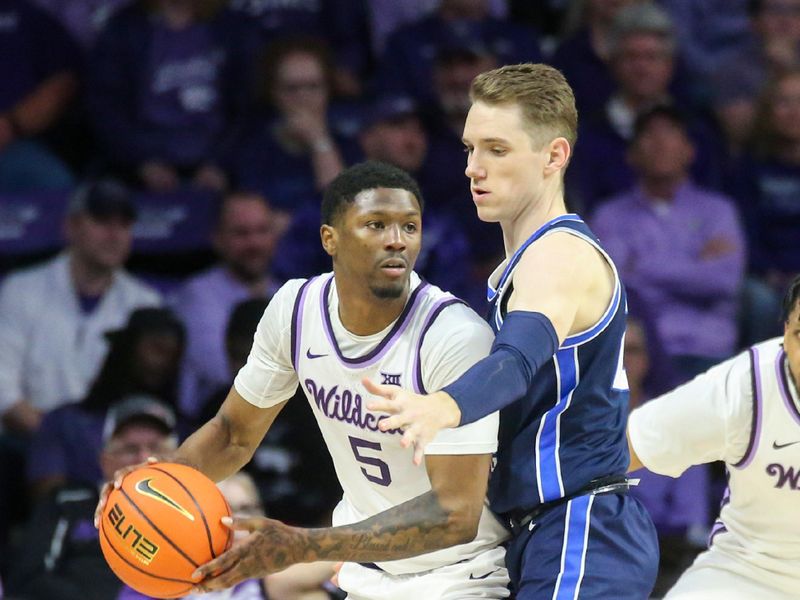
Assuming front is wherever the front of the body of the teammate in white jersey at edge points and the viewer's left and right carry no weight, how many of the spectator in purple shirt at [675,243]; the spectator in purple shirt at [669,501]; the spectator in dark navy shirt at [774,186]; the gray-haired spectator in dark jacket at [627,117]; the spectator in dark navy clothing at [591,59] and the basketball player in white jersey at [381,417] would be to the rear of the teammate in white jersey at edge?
5

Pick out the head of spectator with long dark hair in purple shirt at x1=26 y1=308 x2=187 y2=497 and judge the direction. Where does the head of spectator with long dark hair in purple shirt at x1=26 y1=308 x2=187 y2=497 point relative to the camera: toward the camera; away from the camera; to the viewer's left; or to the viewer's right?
toward the camera

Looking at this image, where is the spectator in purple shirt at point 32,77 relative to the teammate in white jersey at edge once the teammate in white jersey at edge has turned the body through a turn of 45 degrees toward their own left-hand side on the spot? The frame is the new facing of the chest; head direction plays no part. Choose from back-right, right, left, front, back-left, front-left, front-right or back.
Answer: back

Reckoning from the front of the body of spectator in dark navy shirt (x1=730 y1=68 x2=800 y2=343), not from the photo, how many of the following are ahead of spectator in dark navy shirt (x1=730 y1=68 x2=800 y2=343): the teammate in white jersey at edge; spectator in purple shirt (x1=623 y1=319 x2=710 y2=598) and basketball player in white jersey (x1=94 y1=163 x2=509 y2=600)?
3

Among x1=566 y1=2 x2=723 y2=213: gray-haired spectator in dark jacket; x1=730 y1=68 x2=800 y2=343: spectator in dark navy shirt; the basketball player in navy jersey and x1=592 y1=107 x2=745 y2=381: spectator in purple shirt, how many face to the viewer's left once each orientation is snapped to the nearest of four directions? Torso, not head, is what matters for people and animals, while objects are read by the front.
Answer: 1

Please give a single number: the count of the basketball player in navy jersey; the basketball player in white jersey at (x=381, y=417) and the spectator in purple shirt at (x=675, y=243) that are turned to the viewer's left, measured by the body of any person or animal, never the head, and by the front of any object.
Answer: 1

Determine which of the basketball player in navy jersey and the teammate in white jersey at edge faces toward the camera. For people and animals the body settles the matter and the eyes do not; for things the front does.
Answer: the teammate in white jersey at edge

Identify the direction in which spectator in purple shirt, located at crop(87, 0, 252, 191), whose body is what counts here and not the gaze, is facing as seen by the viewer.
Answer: toward the camera

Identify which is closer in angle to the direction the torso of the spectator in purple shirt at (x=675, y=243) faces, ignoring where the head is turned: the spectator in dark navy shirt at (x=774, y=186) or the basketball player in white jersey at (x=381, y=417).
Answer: the basketball player in white jersey

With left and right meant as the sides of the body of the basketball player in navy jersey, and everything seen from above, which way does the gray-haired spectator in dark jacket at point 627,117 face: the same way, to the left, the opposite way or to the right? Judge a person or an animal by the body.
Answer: to the left

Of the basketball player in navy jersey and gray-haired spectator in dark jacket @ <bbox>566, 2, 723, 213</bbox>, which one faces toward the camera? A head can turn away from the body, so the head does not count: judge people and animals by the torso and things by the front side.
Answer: the gray-haired spectator in dark jacket

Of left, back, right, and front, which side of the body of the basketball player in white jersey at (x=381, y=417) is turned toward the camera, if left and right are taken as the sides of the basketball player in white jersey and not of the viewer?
front

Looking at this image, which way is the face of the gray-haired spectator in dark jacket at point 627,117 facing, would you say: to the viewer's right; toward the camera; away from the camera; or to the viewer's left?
toward the camera

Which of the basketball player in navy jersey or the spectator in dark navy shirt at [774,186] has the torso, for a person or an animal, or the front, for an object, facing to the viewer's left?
the basketball player in navy jersey

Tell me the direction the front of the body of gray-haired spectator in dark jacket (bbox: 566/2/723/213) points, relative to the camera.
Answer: toward the camera

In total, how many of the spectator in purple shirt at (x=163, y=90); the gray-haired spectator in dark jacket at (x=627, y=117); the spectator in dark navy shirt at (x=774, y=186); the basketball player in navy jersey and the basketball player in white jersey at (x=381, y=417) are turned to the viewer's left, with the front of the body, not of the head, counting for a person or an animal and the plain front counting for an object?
1

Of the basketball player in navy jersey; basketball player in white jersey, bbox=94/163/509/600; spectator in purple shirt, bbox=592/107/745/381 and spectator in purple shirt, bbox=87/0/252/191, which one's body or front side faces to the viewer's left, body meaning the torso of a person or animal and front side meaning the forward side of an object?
the basketball player in navy jersey

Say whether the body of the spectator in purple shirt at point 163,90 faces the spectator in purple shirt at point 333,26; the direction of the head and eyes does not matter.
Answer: no

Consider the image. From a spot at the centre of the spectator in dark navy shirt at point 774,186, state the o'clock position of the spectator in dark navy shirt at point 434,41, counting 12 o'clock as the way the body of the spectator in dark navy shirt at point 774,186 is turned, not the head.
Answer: the spectator in dark navy shirt at point 434,41 is roughly at 3 o'clock from the spectator in dark navy shirt at point 774,186.

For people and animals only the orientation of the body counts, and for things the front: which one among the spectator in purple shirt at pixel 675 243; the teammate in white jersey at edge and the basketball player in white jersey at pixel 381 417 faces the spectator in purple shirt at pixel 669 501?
the spectator in purple shirt at pixel 675 243

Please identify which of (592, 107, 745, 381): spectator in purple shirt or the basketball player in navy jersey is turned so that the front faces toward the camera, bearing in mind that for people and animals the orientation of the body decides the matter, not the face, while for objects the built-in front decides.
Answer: the spectator in purple shirt

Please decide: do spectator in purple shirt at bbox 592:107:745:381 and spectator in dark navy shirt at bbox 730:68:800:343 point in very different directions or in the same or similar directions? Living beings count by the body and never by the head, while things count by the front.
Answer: same or similar directions

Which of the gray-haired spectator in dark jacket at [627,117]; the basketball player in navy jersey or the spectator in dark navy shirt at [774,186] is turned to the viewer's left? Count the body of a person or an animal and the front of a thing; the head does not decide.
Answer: the basketball player in navy jersey
